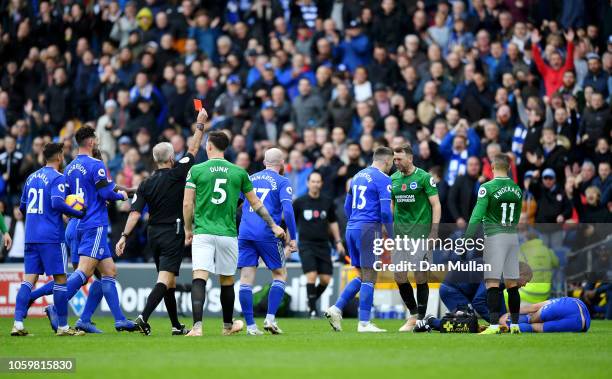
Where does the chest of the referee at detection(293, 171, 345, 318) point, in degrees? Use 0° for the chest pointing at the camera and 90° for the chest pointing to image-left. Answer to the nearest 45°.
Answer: approximately 0°

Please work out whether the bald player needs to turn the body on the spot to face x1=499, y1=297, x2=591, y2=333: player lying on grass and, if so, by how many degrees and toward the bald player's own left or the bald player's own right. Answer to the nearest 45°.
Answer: approximately 45° to the bald player's own right

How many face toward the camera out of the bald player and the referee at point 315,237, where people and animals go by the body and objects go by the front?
1

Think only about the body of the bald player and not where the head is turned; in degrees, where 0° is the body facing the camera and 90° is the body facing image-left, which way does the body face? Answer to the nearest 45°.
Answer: approximately 225°

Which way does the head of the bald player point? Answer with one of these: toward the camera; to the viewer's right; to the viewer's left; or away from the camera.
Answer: away from the camera

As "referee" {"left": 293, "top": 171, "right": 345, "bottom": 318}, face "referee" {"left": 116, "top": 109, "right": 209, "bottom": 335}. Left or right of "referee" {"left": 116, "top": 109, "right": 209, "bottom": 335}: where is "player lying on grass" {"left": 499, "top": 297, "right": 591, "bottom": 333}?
left
